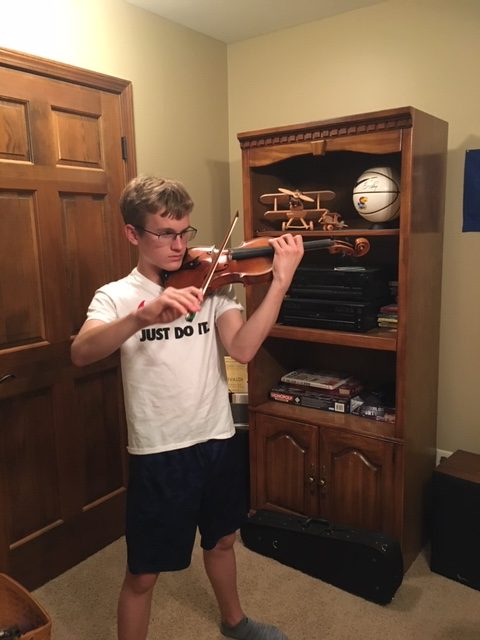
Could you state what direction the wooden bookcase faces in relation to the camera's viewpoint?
facing the viewer and to the left of the viewer

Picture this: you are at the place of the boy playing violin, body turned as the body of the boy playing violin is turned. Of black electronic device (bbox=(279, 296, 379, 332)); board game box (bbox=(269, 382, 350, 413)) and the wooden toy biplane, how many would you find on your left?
3

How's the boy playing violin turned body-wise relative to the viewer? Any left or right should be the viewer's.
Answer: facing the viewer and to the right of the viewer

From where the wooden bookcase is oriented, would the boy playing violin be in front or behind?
in front

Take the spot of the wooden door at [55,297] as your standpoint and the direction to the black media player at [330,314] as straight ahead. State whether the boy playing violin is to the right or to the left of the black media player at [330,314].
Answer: right

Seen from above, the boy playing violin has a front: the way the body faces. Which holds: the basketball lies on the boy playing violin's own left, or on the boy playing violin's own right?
on the boy playing violin's own left

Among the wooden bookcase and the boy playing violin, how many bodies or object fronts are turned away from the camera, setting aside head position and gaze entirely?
0

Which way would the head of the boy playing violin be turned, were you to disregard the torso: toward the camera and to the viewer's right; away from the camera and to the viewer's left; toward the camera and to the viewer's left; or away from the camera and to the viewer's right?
toward the camera and to the viewer's right

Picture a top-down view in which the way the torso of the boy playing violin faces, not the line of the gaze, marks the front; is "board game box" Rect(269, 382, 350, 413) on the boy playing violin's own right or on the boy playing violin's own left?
on the boy playing violin's own left

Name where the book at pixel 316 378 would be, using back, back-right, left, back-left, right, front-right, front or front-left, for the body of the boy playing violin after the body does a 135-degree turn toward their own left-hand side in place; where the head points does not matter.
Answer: front-right

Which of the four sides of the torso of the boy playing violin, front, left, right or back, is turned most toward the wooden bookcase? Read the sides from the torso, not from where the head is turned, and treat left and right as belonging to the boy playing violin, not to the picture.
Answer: left

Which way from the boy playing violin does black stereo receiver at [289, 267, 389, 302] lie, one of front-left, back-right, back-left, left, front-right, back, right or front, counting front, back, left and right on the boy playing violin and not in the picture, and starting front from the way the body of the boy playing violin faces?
left
